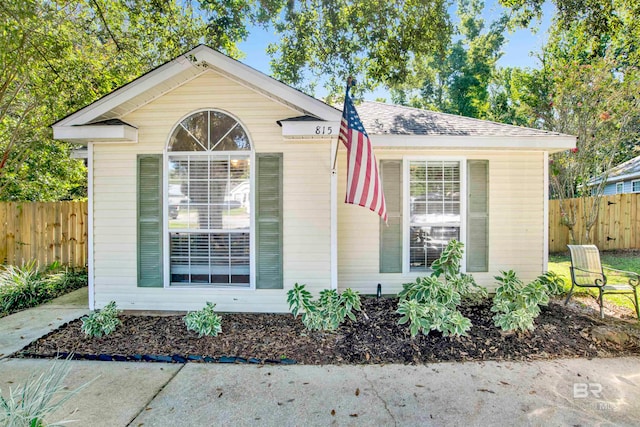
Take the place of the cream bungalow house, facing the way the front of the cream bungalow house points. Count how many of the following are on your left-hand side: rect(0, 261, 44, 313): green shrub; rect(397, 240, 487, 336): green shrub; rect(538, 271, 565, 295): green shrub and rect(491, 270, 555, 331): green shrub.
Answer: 3

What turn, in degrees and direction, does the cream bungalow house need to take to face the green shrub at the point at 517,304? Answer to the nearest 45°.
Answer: approximately 90° to its left

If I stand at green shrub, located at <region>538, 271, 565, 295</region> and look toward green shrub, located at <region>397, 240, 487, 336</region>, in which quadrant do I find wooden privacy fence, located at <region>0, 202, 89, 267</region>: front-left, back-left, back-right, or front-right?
front-right

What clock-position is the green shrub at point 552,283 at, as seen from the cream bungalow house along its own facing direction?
The green shrub is roughly at 9 o'clock from the cream bungalow house.

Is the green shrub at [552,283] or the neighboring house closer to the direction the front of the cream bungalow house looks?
the green shrub

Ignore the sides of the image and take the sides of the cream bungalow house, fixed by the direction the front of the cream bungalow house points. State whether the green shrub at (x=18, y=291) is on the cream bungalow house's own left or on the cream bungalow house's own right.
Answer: on the cream bungalow house's own right

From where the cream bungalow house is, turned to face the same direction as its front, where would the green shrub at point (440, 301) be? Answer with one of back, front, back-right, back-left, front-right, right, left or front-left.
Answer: left

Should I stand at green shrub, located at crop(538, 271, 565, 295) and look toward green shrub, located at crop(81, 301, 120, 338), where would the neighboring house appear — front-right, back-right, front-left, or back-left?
back-right
